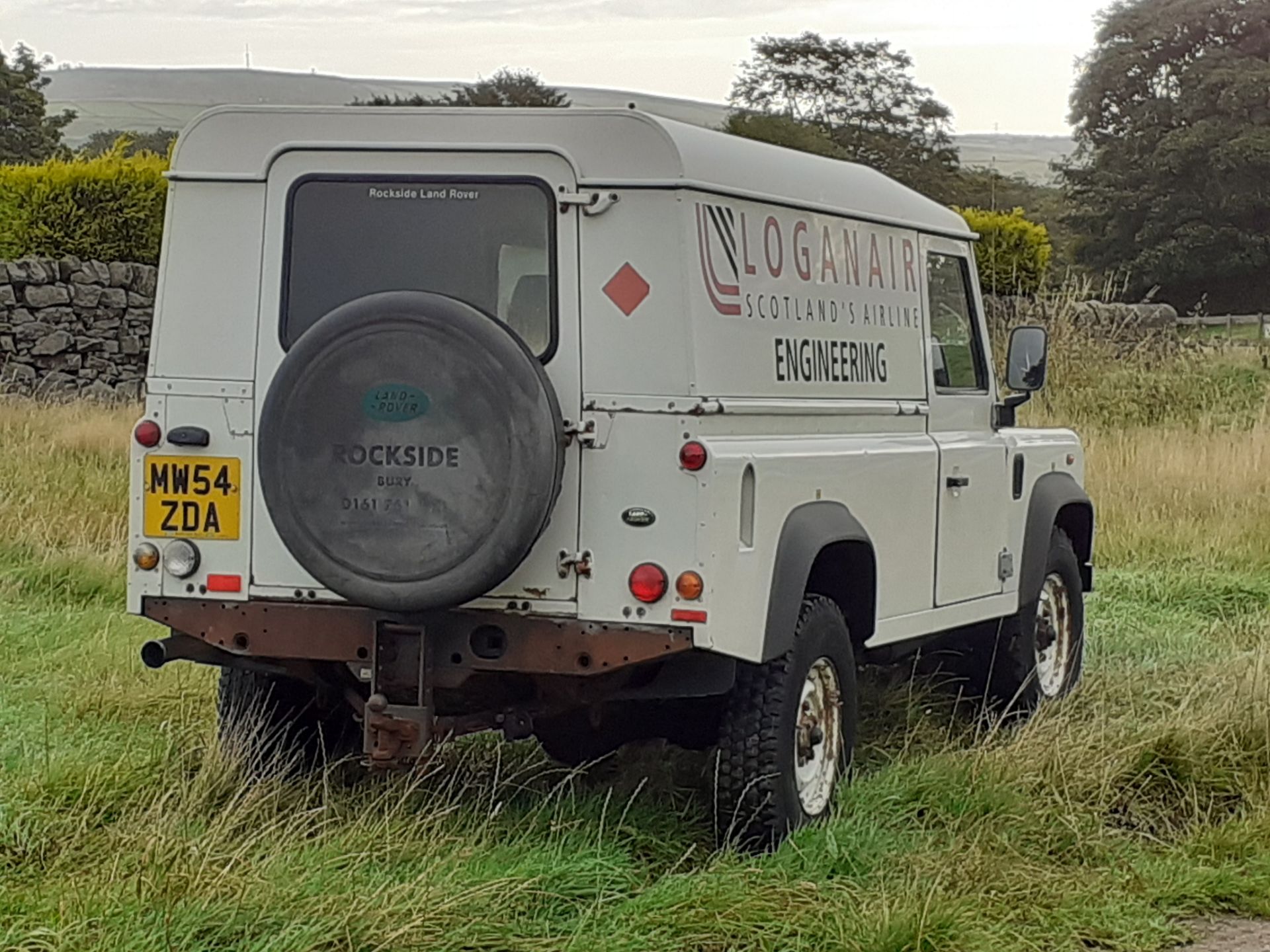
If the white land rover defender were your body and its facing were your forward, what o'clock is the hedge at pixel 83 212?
The hedge is roughly at 10 o'clock from the white land rover defender.

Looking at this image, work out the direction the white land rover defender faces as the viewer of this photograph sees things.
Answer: facing away from the viewer and to the right of the viewer

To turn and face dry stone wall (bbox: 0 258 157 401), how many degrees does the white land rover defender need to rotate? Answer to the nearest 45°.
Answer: approximately 45° to its left

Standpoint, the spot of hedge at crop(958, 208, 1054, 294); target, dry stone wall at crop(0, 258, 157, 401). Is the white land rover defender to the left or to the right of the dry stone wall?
left

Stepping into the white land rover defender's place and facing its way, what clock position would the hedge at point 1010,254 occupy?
The hedge is roughly at 11 o'clock from the white land rover defender.
